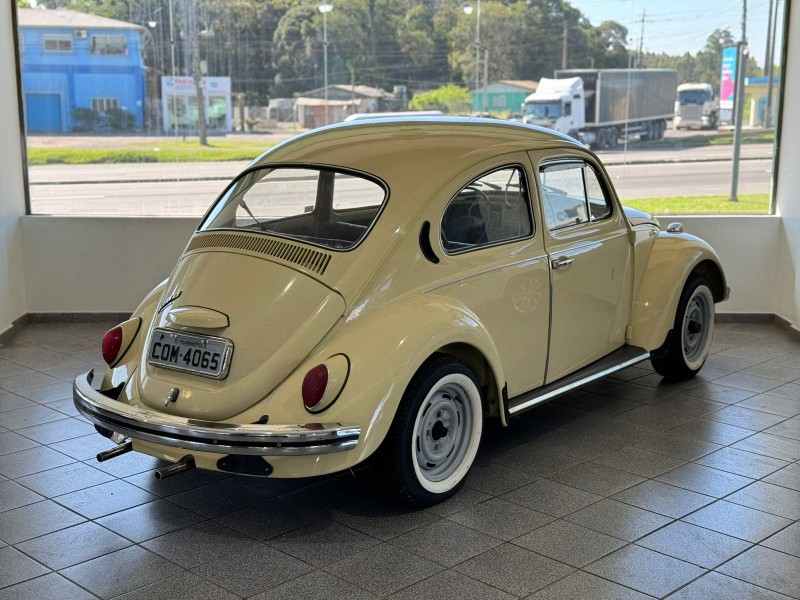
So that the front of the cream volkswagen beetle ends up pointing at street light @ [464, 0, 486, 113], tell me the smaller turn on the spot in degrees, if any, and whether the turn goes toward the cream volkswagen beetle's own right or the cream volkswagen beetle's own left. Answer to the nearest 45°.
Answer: approximately 45° to the cream volkswagen beetle's own left

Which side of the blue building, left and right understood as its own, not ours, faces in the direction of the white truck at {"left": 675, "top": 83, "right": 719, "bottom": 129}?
left

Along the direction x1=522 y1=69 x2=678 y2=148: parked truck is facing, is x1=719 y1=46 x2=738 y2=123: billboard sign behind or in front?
behind

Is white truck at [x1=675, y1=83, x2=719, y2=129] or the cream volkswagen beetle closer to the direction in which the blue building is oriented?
the cream volkswagen beetle

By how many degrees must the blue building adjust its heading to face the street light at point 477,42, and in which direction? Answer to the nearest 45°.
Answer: approximately 90° to its left

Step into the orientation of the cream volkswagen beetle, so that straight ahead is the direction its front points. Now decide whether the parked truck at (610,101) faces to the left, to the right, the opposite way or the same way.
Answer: the opposite way

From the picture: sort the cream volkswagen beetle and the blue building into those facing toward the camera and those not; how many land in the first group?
1

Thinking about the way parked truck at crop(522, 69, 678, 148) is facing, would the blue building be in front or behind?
in front

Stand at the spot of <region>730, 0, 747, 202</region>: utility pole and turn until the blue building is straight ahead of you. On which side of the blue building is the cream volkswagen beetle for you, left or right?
left

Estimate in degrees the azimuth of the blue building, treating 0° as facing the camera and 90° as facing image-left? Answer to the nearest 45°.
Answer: approximately 0°

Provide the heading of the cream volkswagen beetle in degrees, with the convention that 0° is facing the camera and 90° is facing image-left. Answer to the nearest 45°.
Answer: approximately 225°

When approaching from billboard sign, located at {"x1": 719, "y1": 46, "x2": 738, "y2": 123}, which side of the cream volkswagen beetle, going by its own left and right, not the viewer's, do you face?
front

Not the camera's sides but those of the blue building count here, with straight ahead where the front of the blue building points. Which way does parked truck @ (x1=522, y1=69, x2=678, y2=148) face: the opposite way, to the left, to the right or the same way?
to the right
